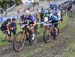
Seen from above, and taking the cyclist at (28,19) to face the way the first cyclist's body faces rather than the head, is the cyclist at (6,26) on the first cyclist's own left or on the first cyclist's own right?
on the first cyclist's own right
